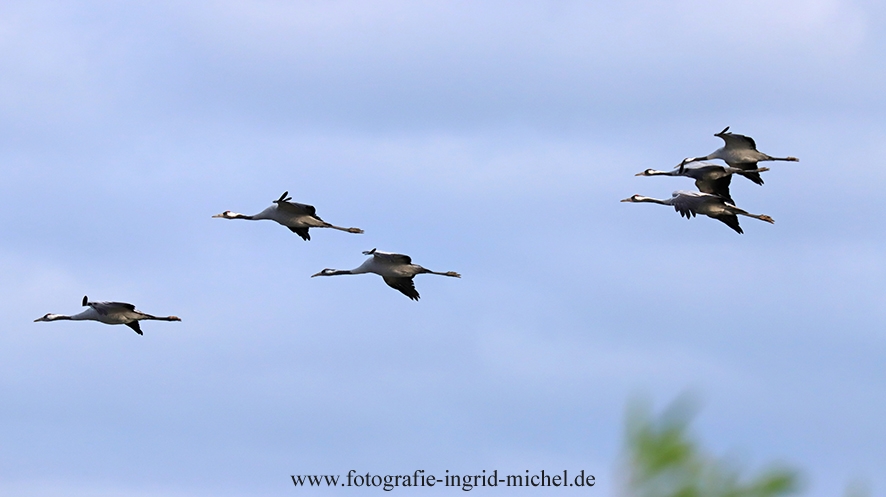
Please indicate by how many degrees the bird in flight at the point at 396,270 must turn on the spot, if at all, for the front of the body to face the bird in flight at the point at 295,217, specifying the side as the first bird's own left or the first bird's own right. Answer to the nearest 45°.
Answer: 0° — it already faces it

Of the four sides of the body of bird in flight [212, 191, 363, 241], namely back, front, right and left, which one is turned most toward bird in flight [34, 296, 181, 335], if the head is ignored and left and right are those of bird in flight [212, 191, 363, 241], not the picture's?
front

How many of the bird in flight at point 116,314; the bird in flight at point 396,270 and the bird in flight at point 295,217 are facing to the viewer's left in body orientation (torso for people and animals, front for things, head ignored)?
3

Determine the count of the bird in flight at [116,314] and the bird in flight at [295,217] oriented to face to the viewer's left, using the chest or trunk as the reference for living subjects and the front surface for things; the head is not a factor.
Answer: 2

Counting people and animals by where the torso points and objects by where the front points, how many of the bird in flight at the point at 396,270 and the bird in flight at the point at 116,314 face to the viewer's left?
2

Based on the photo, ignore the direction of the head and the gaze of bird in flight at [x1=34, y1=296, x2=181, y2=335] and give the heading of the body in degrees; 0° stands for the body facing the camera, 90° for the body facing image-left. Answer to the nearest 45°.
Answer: approximately 90°

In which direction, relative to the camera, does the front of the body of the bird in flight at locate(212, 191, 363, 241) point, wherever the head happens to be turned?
to the viewer's left

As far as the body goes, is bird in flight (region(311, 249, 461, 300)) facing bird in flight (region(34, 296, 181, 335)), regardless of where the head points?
yes

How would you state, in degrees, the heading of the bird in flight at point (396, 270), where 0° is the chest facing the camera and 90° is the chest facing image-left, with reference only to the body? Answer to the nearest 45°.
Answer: approximately 90°

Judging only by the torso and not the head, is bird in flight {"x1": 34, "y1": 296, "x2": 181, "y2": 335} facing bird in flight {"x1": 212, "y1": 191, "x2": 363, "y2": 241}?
no

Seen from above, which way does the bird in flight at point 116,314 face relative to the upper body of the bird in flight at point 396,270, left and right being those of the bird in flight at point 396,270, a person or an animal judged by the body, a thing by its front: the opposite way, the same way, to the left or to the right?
the same way

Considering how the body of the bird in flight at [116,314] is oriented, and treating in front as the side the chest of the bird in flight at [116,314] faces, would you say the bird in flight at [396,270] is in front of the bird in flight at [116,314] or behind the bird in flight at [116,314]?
behind
